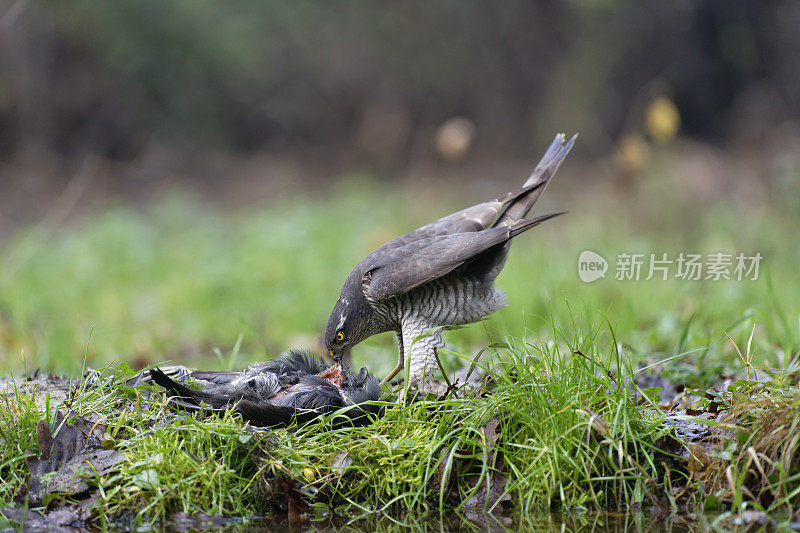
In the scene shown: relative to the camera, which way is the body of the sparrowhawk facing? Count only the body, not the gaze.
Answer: to the viewer's left
